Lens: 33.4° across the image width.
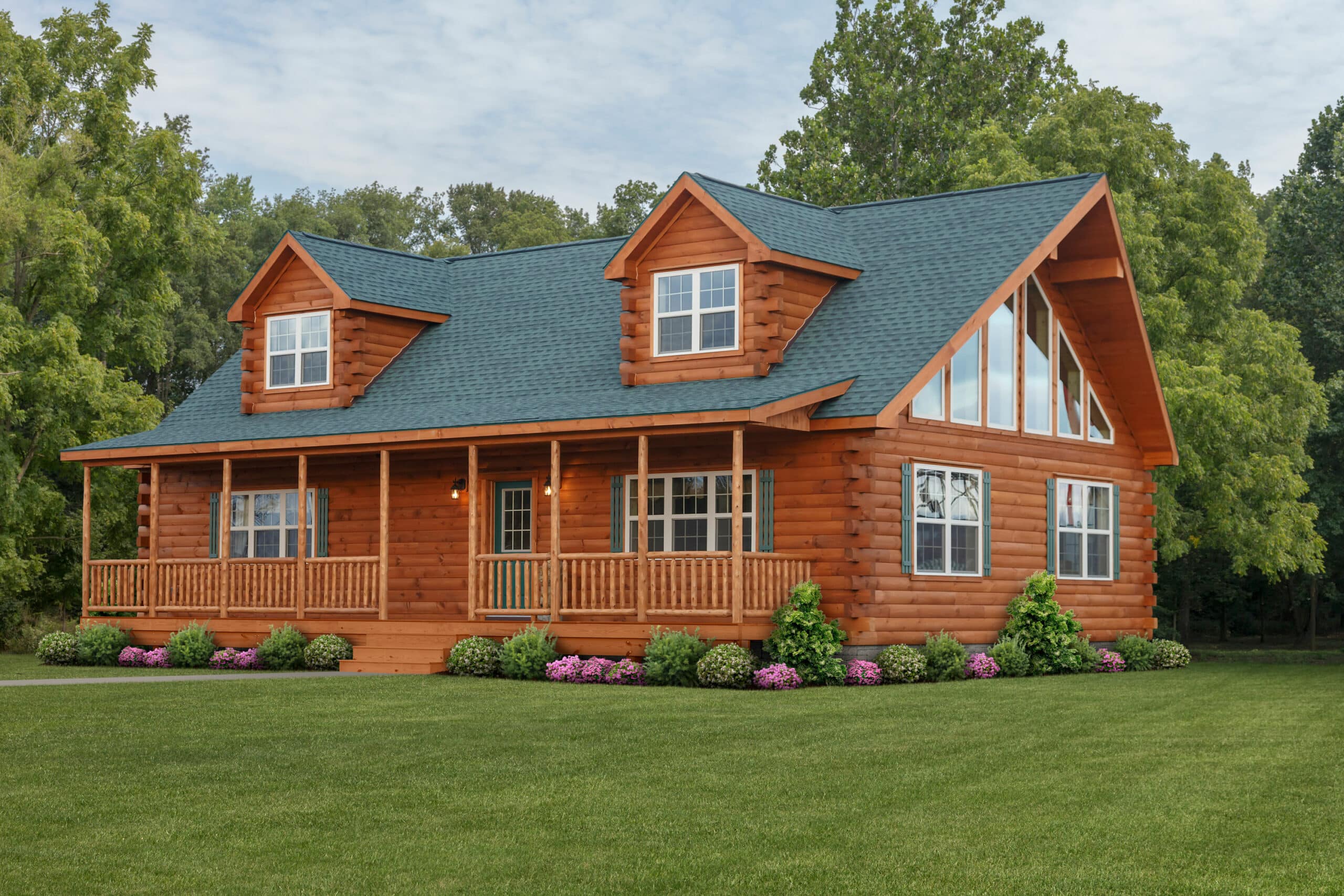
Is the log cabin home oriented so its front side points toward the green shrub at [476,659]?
yes

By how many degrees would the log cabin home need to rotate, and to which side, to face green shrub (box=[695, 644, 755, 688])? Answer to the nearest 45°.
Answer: approximately 45° to its left

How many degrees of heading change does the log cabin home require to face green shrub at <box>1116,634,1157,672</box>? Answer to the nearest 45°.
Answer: approximately 135° to its left

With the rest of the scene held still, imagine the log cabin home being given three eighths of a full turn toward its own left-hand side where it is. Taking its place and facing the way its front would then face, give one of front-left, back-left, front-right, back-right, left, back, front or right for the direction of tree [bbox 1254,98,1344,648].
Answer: front-left

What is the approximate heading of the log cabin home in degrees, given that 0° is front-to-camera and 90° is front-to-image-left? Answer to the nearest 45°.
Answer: approximately 45°

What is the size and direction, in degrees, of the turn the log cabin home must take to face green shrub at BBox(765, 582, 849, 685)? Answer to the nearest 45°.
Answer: approximately 45° to its left

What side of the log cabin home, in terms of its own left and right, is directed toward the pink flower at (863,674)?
left
